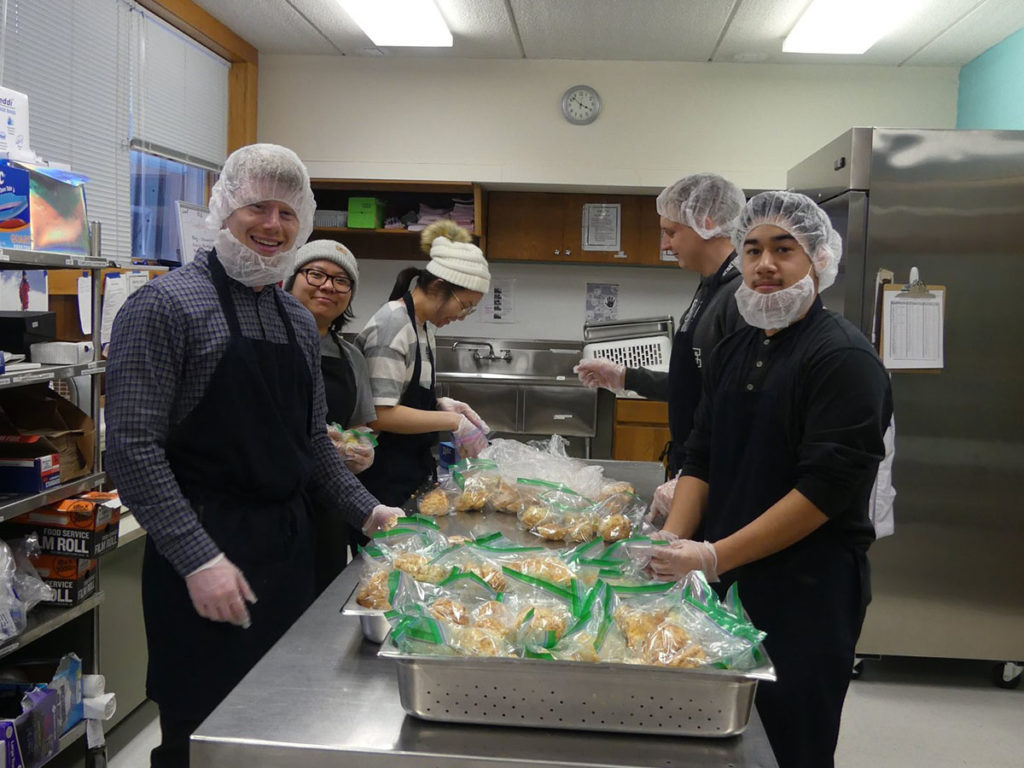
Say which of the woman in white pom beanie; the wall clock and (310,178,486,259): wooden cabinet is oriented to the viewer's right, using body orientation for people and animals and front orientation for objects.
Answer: the woman in white pom beanie

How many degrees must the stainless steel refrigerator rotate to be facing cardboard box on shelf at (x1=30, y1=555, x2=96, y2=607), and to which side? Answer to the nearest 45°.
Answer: approximately 45° to its left

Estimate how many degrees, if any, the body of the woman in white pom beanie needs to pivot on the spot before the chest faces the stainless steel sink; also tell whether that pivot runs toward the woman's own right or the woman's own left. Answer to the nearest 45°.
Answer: approximately 90° to the woman's own left

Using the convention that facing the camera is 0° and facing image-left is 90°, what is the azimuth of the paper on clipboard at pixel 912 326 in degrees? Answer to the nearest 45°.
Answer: approximately 0°

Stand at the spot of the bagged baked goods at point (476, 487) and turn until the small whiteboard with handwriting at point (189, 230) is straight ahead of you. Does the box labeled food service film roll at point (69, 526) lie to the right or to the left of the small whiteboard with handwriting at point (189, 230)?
left

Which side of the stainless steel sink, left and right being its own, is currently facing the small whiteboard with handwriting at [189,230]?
right

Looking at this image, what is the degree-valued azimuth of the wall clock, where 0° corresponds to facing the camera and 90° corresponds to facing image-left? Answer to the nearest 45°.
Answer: approximately 0°

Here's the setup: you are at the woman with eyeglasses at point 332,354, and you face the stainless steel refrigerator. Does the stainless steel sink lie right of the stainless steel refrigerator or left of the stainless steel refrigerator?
left

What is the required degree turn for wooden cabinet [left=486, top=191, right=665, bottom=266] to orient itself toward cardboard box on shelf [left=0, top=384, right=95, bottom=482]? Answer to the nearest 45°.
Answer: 0° — it already faces it

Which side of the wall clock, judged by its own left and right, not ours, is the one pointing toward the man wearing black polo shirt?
front

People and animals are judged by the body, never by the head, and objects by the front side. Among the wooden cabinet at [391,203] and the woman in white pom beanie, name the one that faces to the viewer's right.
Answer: the woman in white pom beanie
